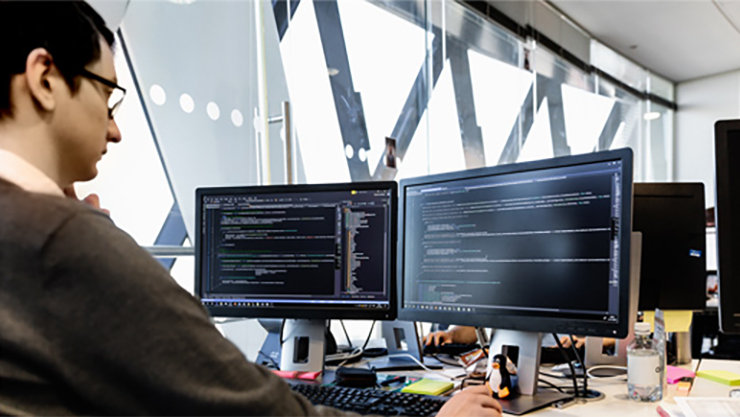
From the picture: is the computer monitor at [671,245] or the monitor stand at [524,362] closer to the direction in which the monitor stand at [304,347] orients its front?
the monitor stand

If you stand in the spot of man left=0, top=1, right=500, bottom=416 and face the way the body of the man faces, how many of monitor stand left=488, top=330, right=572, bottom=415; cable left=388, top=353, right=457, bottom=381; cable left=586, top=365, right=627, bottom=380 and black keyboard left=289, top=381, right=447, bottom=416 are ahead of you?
4

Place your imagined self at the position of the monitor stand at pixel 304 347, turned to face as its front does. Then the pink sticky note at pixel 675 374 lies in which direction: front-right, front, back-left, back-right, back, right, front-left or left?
left

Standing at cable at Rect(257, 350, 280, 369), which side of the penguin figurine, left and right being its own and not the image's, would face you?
right

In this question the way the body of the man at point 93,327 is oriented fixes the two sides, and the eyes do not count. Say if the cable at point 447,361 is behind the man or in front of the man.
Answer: in front

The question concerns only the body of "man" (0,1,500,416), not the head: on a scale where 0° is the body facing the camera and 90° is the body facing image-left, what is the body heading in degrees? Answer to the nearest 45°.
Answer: approximately 225°

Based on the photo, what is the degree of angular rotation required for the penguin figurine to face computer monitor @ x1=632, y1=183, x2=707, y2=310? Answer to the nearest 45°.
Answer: approximately 180°

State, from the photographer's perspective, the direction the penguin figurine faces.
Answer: facing the viewer and to the left of the viewer

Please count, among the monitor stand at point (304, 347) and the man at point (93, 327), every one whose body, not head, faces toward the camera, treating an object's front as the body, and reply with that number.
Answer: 1

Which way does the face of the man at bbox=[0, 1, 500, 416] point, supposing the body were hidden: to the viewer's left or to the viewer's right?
to the viewer's right

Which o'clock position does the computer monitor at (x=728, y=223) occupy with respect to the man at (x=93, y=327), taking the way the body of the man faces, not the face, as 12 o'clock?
The computer monitor is roughly at 1 o'clock from the man.

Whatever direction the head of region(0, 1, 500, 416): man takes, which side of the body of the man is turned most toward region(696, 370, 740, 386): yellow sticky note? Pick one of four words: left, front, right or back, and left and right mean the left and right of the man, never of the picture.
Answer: front

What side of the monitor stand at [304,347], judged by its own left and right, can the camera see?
front
